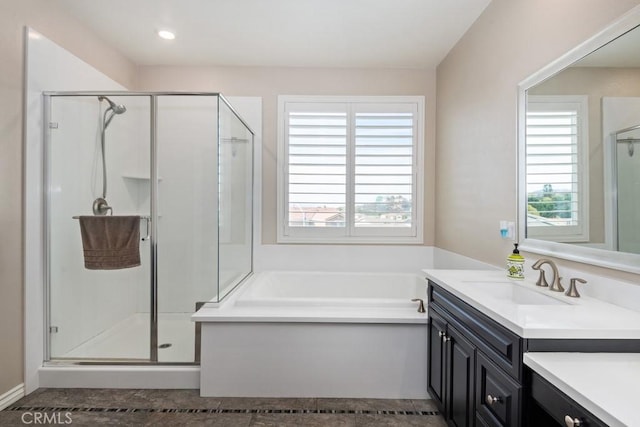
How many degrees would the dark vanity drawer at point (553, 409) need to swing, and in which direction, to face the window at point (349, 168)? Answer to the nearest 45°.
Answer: approximately 90° to its right

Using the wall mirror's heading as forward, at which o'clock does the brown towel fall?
The brown towel is roughly at 1 o'clock from the wall mirror.

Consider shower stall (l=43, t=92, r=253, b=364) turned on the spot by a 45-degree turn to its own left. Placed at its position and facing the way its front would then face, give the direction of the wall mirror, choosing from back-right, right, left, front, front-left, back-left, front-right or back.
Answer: front

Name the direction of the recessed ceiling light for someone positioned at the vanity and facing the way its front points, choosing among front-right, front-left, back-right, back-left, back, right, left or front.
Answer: front-right

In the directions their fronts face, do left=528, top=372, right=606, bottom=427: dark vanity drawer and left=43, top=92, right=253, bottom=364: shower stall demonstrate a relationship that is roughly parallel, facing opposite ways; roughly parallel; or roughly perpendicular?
roughly perpendicular

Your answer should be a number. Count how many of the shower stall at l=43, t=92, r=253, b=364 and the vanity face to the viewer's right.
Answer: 0

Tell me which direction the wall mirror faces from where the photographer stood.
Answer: facing the viewer and to the left of the viewer

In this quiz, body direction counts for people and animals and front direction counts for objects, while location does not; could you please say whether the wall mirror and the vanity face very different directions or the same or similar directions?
same or similar directions

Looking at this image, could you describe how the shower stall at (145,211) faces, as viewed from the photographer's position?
facing the viewer

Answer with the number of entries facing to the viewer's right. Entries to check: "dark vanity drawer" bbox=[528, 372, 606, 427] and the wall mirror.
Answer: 0
